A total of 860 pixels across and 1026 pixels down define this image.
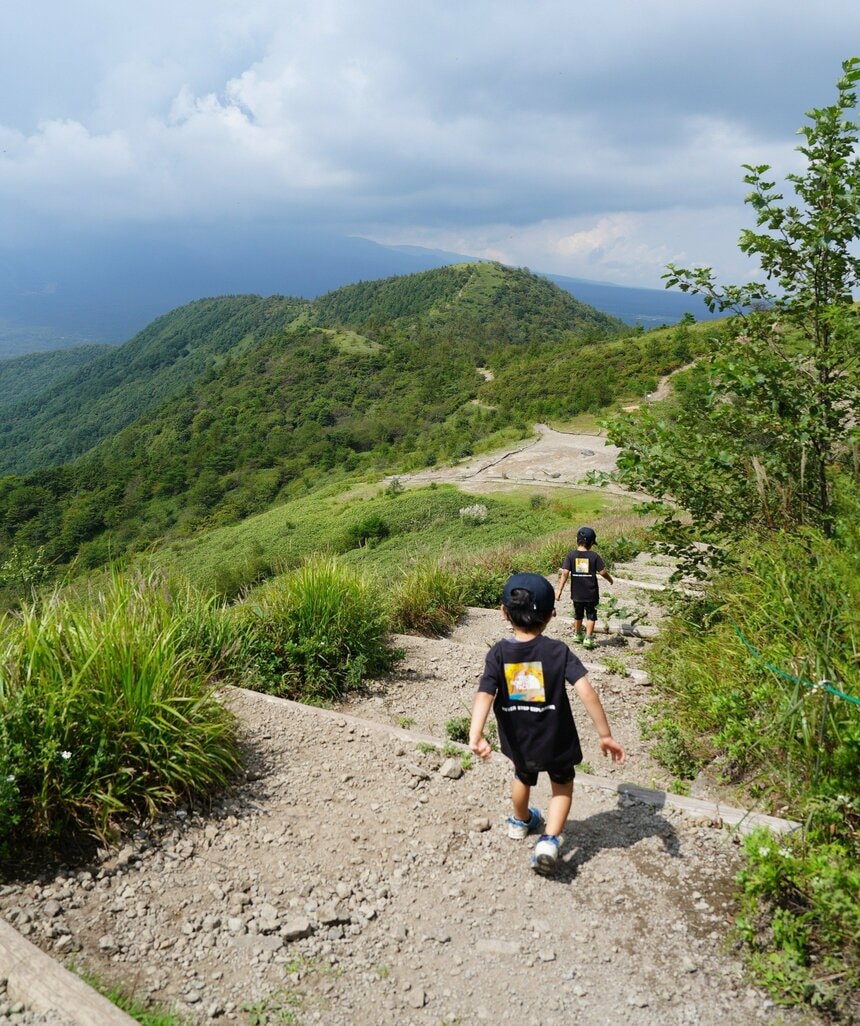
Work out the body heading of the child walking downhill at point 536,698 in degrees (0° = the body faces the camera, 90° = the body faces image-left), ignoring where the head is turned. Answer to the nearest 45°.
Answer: approximately 180°

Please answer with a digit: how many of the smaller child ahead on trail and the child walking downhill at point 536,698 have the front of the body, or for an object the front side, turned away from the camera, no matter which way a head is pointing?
2

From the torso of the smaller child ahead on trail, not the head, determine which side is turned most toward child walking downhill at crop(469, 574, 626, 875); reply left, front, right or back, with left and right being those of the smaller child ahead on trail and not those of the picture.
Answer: back

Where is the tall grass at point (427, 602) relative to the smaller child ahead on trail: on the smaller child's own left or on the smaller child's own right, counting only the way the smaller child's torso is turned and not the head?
on the smaller child's own left

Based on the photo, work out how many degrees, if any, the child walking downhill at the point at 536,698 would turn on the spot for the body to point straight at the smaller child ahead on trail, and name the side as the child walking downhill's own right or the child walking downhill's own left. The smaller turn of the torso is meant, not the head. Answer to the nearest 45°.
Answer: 0° — they already face them

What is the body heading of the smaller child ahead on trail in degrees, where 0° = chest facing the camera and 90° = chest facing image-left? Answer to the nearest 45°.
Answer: approximately 180°
